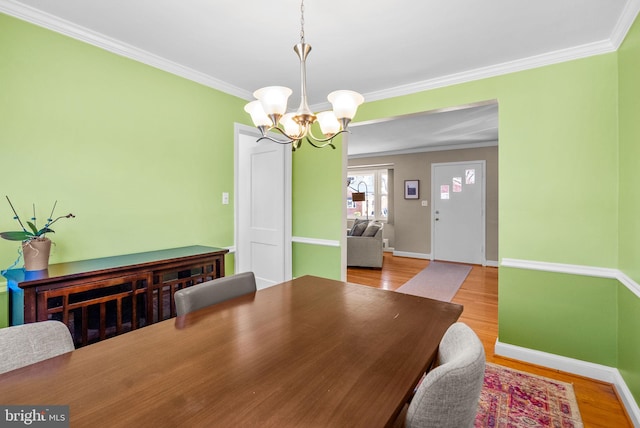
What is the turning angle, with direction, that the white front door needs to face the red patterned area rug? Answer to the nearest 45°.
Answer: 0° — it already faces it

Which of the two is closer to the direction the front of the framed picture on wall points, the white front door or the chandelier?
the chandelier

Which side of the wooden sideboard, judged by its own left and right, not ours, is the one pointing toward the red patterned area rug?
front

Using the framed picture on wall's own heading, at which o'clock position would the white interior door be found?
The white interior door is roughly at 1 o'clock from the framed picture on wall.

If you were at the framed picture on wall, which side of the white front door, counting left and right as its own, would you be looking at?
right

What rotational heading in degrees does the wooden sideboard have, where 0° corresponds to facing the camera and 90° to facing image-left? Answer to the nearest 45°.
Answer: approximately 315°
